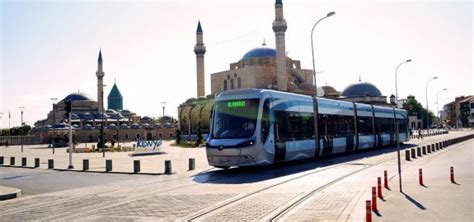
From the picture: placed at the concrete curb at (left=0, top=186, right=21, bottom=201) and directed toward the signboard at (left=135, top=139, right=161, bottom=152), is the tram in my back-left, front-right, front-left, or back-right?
front-right

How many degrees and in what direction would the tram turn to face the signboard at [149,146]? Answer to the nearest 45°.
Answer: approximately 90° to its right

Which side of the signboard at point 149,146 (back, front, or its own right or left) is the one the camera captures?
front

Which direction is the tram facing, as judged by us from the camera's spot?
facing the viewer and to the left of the viewer

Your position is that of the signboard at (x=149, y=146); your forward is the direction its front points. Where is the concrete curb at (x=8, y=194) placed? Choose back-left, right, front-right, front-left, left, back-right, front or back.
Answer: front

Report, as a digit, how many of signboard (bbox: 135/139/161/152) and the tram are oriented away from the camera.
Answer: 0

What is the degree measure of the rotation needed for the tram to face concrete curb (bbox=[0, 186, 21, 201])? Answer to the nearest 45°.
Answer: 0° — it already faces it

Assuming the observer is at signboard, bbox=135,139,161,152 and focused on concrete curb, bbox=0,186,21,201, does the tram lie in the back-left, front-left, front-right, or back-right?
front-left
